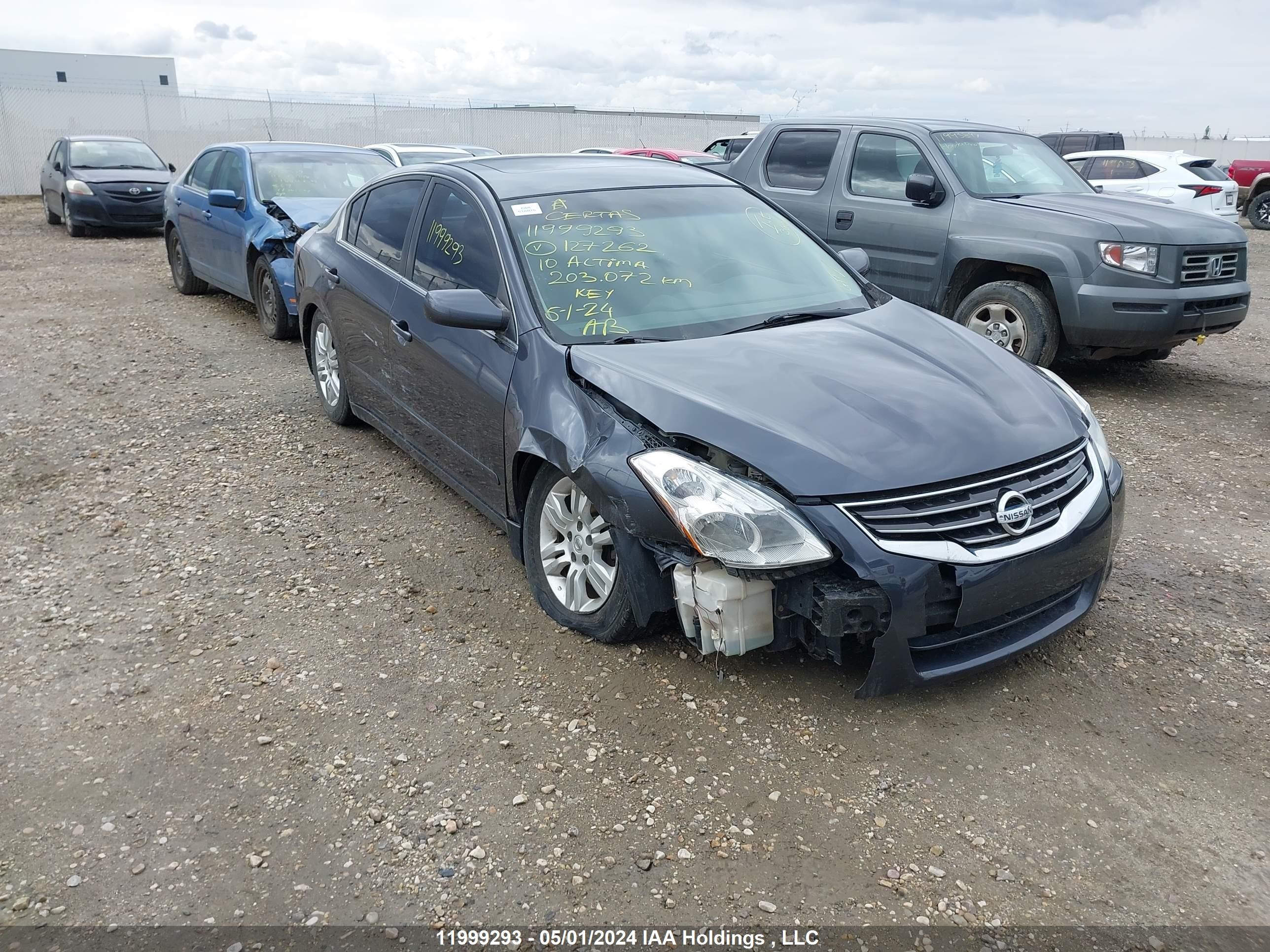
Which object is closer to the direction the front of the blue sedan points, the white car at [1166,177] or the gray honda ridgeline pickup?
the gray honda ridgeline pickup

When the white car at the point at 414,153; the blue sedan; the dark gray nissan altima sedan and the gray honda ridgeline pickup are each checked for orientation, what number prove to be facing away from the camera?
0

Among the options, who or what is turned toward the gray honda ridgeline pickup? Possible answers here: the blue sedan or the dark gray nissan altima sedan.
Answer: the blue sedan

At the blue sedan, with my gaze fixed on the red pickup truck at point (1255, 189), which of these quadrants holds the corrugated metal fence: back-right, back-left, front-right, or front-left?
front-left

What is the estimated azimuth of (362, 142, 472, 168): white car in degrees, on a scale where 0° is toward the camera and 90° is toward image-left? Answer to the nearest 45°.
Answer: approximately 315°

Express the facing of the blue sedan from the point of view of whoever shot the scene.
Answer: facing the viewer and to the right of the viewer

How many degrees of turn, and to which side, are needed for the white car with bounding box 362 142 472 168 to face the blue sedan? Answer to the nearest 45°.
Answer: approximately 45° to its right

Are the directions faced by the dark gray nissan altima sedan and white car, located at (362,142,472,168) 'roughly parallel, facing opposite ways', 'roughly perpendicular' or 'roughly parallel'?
roughly parallel

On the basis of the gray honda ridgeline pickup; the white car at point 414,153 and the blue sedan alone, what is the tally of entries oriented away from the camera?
0

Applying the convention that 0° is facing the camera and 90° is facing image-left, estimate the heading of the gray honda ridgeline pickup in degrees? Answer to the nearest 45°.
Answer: approximately 315°

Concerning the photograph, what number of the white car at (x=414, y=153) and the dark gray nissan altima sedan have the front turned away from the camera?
0
